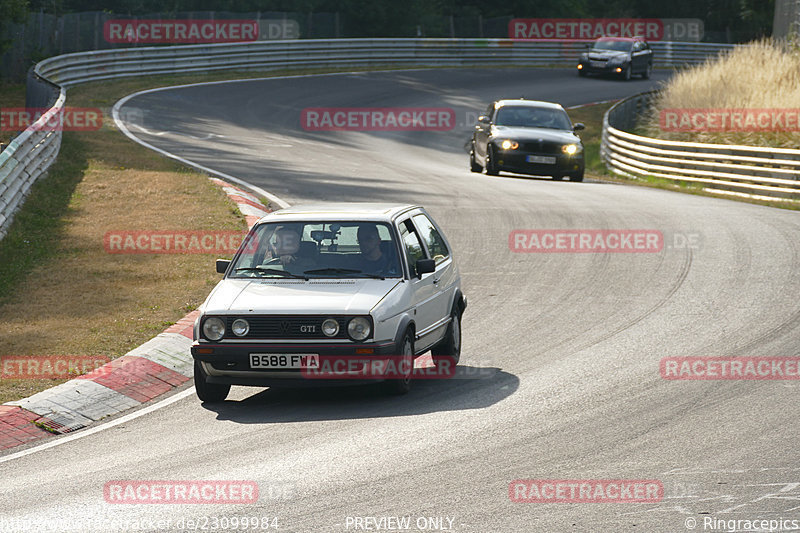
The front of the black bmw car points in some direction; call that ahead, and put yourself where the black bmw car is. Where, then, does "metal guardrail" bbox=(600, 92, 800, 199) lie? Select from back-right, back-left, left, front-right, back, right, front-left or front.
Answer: left

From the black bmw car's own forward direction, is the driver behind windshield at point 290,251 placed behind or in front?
in front

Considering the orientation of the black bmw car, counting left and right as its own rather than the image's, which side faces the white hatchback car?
front

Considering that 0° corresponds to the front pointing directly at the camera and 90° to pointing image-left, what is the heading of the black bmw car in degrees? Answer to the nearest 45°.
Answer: approximately 0°

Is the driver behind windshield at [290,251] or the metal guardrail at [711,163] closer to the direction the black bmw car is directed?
the driver behind windshield
